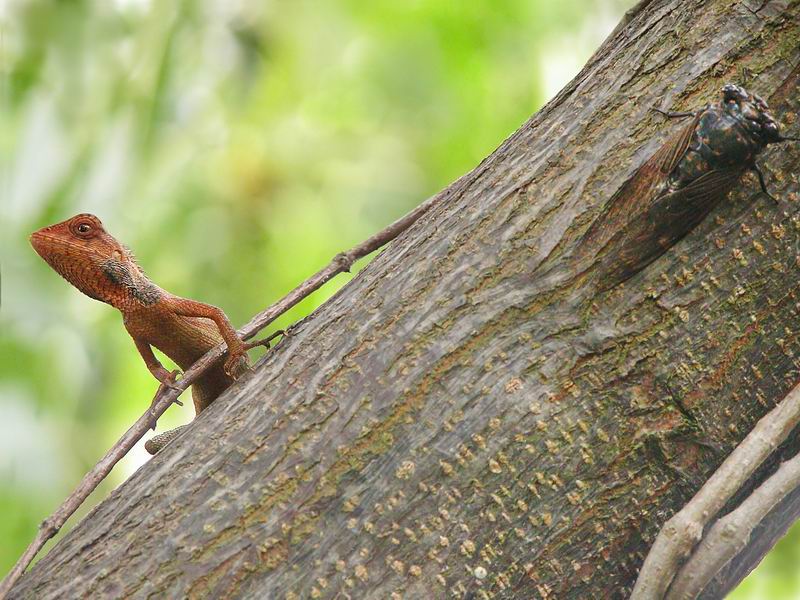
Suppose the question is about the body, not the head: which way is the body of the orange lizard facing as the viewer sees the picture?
to the viewer's left

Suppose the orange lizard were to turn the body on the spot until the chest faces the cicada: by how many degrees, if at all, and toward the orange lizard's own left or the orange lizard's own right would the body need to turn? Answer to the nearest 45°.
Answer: approximately 135° to the orange lizard's own left
